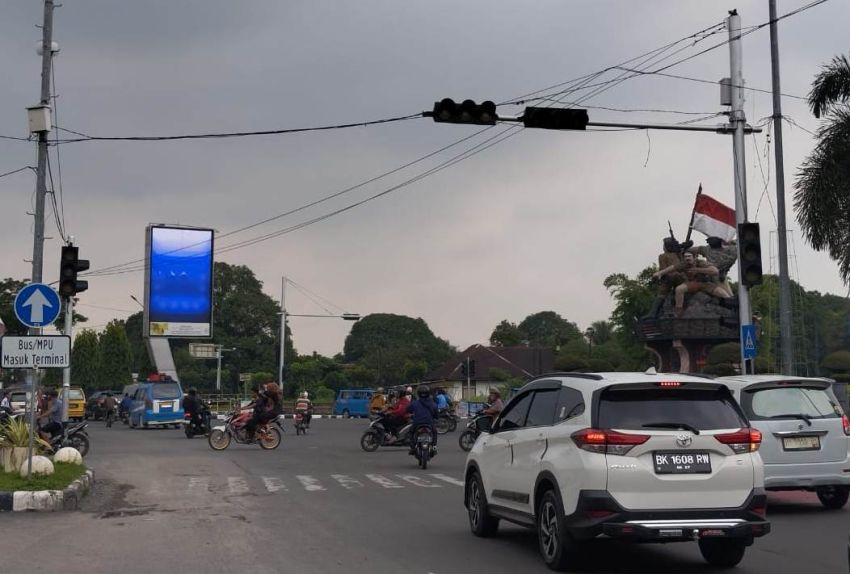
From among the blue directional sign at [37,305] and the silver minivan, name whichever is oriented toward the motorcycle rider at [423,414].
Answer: the silver minivan

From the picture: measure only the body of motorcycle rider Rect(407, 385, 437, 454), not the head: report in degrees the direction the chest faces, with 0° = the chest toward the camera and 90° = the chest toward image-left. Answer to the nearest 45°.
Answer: approximately 180°

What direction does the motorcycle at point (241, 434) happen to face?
to the viewer's left

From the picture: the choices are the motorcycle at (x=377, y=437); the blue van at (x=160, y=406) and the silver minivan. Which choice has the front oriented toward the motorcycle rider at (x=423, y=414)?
the silver minivan

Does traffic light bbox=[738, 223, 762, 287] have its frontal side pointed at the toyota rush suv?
yes

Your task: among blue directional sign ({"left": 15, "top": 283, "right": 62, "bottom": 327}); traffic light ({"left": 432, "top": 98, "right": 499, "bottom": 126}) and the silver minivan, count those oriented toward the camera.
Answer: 2

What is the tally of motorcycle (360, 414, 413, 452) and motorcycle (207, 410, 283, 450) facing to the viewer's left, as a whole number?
2

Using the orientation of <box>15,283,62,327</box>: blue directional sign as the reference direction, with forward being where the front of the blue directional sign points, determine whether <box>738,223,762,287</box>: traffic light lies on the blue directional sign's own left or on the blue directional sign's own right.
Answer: on the blue directional sign's own left
